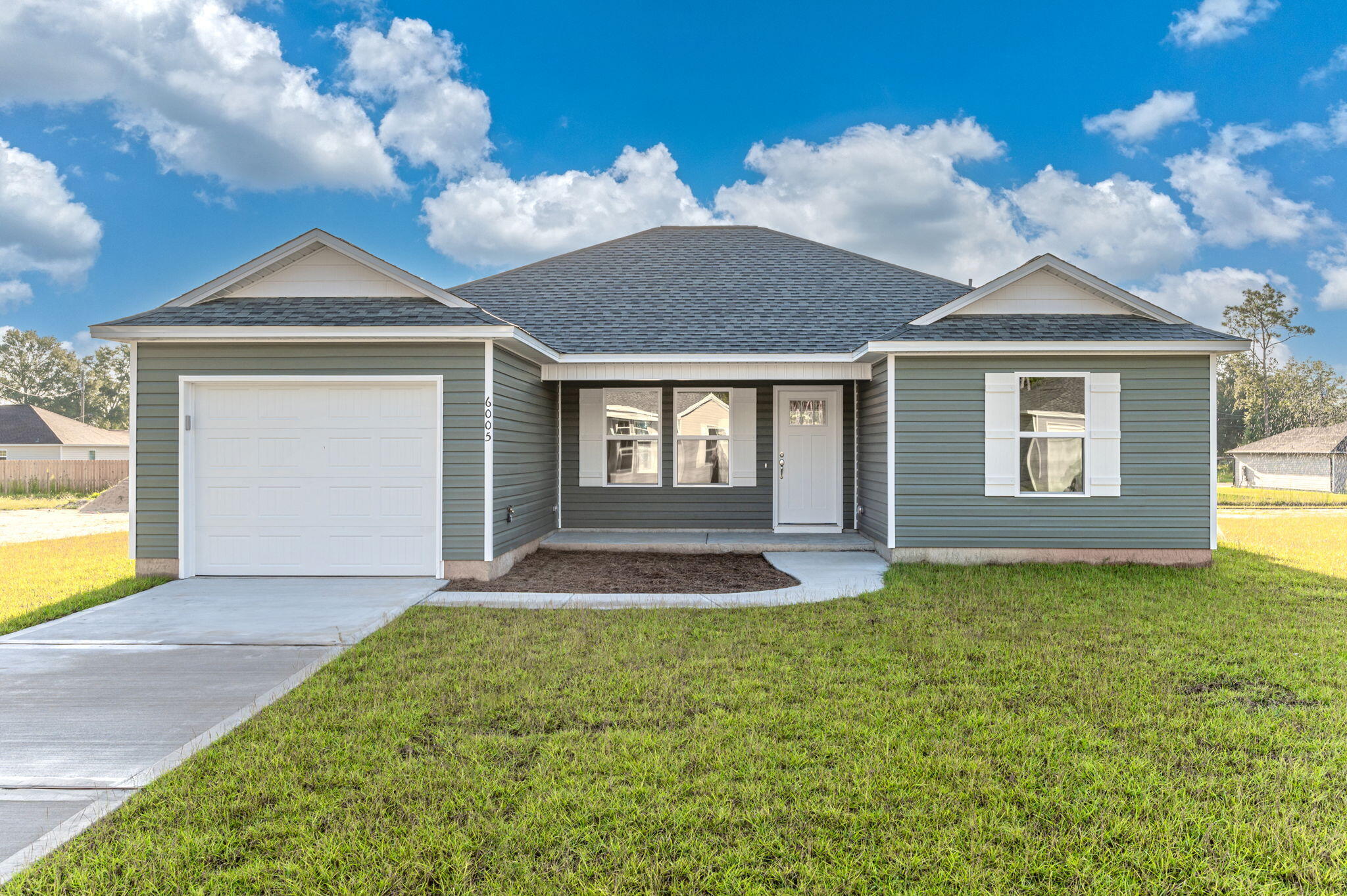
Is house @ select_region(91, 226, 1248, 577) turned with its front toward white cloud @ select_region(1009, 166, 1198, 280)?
no

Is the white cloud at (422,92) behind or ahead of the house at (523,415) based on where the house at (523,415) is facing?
behind

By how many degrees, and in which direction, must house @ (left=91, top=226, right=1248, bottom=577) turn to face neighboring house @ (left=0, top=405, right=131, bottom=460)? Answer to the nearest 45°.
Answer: approximately 135° to its right

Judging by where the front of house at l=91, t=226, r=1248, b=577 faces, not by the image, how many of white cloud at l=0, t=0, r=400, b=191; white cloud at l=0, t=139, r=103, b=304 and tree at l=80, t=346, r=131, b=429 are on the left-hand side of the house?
0

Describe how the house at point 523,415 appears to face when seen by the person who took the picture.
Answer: facing the viewer

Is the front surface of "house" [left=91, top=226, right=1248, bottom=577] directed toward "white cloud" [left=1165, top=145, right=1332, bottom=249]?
no

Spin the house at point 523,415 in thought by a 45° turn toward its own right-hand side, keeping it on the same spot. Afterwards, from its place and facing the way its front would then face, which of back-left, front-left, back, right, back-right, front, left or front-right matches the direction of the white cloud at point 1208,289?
back

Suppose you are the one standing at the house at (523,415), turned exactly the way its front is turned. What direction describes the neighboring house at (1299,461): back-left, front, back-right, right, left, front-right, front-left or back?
back-left

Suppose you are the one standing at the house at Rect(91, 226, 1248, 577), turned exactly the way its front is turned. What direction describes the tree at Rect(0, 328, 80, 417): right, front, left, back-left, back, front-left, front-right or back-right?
back-right

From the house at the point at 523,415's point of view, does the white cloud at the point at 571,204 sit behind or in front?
behind

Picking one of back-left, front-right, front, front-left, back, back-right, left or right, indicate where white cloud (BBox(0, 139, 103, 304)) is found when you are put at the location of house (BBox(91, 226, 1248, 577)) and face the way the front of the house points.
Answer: back-right
